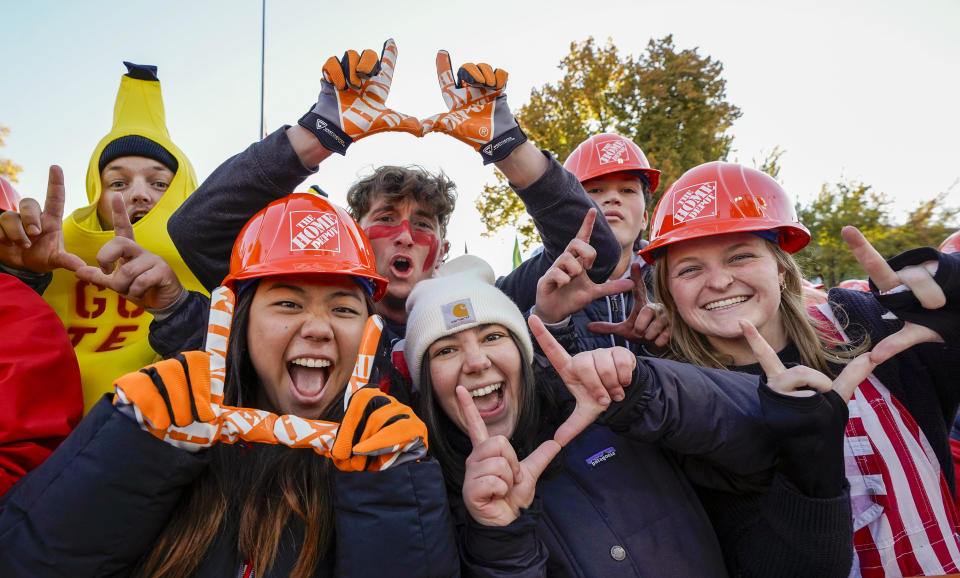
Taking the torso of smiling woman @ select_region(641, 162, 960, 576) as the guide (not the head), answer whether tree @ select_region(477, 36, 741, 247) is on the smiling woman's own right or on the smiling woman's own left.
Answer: on the smiling woman's own right

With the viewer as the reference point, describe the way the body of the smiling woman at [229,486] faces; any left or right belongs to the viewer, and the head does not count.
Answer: facing the viewer

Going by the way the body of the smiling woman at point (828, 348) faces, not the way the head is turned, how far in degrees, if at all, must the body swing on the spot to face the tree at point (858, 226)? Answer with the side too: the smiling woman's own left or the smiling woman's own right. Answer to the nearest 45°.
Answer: approximately 135° to the smiling woman's own right

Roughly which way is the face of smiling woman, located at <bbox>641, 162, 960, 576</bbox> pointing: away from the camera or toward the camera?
toward the camera

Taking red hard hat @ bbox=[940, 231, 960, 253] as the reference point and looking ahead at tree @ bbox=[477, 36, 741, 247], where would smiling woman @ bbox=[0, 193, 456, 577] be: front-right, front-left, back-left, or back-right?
back-left

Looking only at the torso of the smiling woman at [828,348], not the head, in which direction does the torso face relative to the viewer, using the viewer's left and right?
facing the viewer and to the left of the viewer

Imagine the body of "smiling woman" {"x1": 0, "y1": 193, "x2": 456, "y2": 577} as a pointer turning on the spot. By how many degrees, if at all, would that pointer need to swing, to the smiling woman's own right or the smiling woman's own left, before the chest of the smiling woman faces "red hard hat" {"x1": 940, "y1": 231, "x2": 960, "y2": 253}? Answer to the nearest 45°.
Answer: approximately 90° to the smiling woman's own left

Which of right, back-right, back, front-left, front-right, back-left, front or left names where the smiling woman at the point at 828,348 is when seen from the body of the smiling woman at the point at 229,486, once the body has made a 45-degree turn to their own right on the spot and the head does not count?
back-left

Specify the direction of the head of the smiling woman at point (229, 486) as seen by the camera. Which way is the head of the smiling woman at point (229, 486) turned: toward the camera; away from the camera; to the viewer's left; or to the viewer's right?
toward the camera
